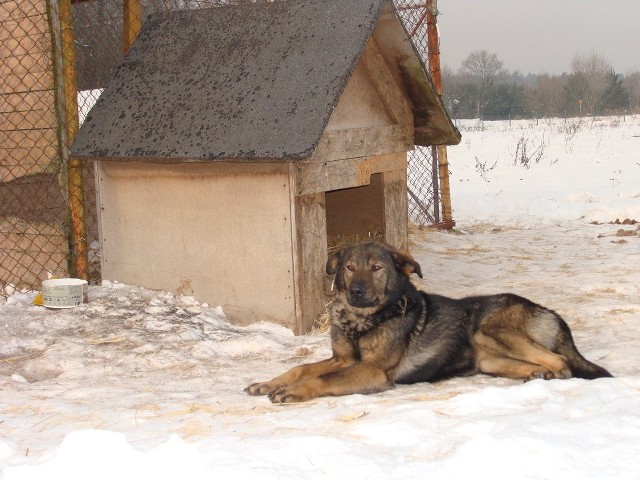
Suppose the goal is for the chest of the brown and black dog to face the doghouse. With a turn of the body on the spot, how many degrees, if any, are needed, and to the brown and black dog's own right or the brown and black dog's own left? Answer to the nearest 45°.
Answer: approximately 45° to the brown and black dog's own right

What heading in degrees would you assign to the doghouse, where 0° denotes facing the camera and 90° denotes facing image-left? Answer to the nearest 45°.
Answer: approximately 315°

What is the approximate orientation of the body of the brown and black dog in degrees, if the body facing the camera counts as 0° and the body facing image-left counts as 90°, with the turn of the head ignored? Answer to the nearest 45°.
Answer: approximately 90°

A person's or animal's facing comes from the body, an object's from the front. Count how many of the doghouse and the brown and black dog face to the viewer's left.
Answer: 1
